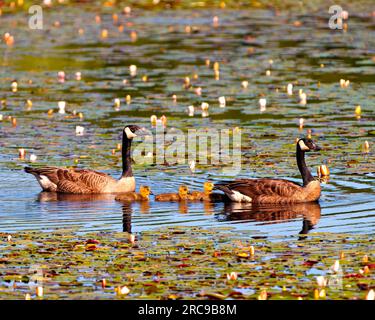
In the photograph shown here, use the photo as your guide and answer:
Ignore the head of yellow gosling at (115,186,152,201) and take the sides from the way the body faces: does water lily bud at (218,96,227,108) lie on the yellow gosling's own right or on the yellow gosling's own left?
on the yellow gosling's own left

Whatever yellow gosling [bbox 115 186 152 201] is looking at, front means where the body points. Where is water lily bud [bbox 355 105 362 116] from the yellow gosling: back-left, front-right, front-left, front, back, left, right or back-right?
front-left

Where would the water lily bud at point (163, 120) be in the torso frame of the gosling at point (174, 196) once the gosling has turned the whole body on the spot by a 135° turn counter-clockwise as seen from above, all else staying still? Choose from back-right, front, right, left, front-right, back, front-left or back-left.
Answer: front-right

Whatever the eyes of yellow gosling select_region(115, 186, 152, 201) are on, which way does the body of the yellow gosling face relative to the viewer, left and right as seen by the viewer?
facing to the right of the viewer

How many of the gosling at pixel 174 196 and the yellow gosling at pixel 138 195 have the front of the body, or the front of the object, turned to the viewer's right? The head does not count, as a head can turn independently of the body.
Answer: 2

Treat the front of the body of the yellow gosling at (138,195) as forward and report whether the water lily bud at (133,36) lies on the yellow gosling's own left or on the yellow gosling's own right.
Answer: on the yellow gosling's own left

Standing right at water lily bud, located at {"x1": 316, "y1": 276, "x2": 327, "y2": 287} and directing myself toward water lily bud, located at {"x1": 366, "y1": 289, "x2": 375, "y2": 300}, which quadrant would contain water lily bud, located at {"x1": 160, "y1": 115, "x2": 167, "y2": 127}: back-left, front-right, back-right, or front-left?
back-left

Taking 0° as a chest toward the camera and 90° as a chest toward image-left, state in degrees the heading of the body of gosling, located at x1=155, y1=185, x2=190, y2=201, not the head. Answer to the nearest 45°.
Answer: approximately 270°

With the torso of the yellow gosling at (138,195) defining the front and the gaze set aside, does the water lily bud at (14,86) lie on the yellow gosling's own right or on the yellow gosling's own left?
on the yellow gosling's own left

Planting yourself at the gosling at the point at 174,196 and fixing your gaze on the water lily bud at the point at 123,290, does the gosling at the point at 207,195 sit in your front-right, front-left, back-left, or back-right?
back-left
